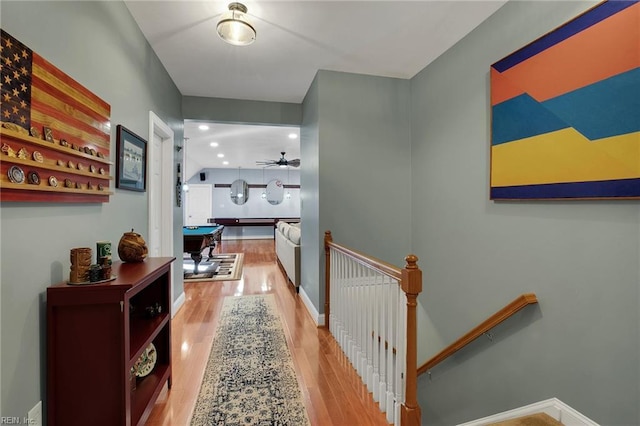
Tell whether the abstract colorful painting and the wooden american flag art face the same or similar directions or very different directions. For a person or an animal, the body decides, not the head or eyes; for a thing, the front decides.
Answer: very different directions

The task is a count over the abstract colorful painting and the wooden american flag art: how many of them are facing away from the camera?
0

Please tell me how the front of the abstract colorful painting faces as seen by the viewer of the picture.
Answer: facing the viewer and to the left of the viewer

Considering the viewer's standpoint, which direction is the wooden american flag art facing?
facing the viewer and to the right of the viewer

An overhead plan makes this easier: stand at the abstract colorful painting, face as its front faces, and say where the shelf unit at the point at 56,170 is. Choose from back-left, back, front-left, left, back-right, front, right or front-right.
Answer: front

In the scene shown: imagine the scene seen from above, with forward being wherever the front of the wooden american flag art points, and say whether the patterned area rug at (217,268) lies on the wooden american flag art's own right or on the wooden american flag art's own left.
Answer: on the wooden american flag art's own left

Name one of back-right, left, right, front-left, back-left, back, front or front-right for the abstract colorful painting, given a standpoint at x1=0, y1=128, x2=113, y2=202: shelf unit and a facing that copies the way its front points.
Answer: front

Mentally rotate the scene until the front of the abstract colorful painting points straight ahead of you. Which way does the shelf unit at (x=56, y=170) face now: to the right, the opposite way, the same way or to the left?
the opposite way

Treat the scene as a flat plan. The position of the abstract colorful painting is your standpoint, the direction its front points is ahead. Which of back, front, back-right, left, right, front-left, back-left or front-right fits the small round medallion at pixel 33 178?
front

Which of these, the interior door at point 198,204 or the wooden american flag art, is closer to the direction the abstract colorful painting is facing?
the wooden american flag art

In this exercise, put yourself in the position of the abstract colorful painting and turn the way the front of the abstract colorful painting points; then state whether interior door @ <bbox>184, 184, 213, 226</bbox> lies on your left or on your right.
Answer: on your right
